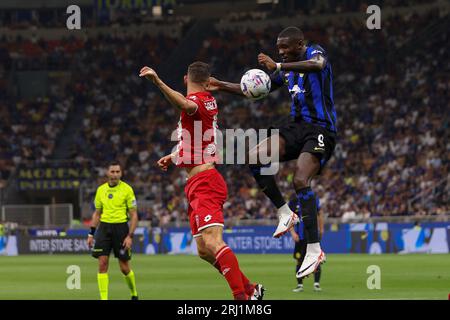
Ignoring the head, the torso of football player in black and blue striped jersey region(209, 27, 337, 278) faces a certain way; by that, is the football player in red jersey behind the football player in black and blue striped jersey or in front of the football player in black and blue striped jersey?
in front

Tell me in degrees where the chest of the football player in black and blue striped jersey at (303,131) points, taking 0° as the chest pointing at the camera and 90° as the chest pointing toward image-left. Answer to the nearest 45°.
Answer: approximately 45°

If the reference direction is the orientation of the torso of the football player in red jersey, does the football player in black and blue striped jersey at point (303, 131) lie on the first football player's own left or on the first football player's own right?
on the first football player's own right
